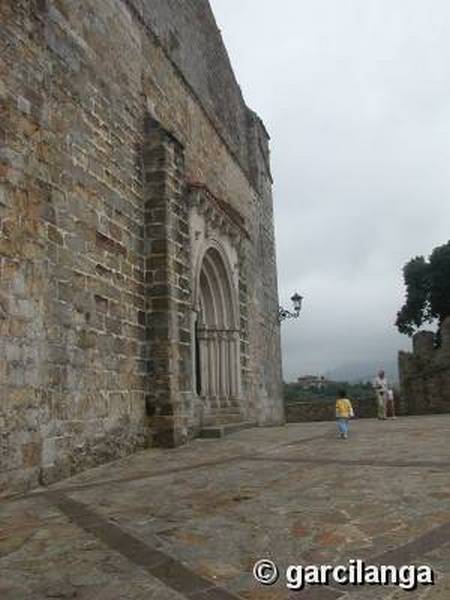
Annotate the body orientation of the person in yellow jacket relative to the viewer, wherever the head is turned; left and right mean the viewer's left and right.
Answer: facing away from the viewer

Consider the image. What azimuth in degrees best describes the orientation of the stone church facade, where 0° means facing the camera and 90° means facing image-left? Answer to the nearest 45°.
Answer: approximately 315°

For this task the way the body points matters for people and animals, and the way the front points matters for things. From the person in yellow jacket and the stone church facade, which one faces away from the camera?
the person in yellow jacket

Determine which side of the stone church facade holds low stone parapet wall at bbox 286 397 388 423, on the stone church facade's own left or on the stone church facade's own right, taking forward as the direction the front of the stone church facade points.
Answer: on the stone church facade's own left

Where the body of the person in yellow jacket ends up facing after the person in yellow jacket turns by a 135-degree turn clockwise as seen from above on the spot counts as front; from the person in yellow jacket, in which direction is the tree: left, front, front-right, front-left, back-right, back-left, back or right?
back-left

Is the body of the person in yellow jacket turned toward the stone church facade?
no

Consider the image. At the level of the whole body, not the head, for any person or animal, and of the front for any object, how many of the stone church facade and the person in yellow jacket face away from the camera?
1

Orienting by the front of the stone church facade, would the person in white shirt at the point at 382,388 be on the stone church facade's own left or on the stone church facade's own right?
on the stone church facade's own left

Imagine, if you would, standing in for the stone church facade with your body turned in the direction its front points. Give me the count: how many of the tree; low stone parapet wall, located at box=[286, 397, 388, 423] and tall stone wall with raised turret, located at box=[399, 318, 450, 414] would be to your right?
0

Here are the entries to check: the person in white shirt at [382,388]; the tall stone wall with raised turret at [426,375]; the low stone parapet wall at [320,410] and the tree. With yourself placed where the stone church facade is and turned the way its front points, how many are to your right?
0

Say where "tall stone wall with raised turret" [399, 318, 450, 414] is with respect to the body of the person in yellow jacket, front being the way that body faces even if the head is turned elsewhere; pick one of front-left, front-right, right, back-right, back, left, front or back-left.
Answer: front

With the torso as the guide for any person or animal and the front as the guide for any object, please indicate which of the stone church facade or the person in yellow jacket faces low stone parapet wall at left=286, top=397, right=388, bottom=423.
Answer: the person in yellow jacket

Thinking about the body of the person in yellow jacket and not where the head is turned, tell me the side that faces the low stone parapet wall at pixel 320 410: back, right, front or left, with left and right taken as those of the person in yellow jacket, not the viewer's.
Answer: front

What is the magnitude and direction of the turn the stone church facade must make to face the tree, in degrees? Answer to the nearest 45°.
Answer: approximately 90° to its left
